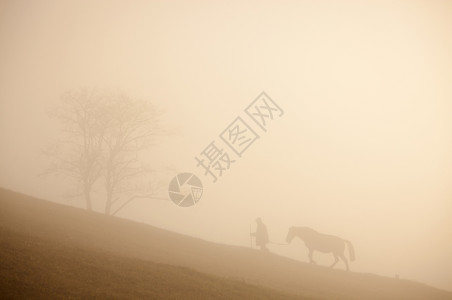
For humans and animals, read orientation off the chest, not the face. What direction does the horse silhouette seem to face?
to the viewer's left

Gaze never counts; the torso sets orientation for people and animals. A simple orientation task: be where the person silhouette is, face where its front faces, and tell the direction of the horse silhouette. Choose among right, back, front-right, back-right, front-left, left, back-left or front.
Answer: back

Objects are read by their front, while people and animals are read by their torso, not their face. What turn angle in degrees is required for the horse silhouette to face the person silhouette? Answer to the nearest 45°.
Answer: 0° — it already faces it

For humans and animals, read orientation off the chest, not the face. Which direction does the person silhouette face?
to the viewer's left

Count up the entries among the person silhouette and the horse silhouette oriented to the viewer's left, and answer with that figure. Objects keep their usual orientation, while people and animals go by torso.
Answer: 2
